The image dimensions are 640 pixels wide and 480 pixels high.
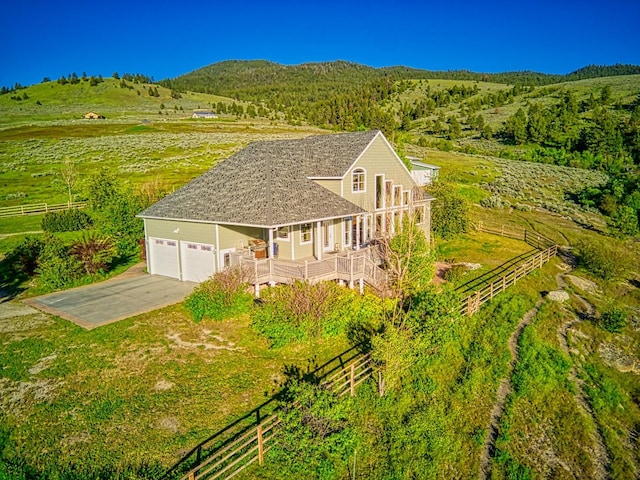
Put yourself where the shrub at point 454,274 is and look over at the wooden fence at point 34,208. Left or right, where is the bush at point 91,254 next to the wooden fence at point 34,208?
left

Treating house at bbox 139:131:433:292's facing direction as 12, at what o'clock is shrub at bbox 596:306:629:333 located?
The shrub is roughly at 11 o'clock from the house.

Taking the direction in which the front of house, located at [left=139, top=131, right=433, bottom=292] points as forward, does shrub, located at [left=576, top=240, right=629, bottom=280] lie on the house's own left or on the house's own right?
on the house's own left

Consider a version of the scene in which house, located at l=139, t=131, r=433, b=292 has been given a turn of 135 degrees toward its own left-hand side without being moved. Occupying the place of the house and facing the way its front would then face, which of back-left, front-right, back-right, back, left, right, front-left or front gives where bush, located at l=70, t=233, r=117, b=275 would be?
left

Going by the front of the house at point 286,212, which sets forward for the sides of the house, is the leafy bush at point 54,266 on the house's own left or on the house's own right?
on the house's own right

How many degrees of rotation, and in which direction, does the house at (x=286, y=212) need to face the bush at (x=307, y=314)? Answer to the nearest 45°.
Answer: approximately 45° to its right

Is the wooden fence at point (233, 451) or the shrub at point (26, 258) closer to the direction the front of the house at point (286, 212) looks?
the wooden fence

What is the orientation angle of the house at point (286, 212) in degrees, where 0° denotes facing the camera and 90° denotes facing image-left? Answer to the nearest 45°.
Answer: approximately 315°

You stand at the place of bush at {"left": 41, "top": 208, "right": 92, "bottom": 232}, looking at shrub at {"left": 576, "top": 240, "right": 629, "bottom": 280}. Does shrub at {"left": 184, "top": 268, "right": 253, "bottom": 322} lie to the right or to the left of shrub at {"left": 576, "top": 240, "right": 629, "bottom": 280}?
right
